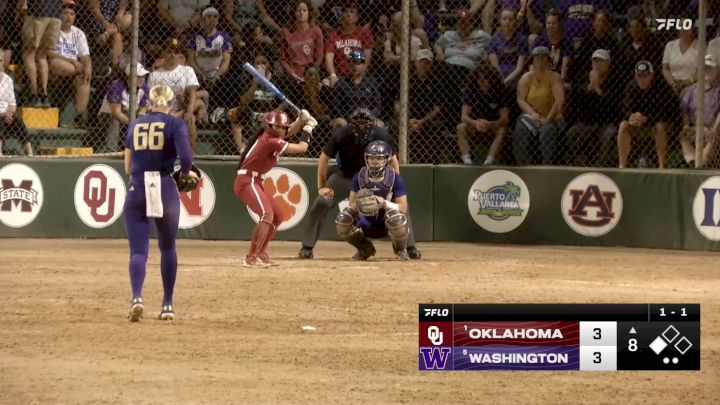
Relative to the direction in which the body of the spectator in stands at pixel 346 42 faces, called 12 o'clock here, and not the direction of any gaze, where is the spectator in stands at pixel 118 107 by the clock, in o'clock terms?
the spectator in stands at pixel 118 107 is roughly at 3 o'clock from the spectator in stands at pixel 346 42.

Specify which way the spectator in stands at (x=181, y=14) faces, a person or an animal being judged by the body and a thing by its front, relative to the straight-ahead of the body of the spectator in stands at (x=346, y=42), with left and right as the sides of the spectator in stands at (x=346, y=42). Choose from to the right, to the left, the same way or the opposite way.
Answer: the same way

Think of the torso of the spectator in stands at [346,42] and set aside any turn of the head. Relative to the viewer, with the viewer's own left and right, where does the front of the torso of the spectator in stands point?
facing the viewer

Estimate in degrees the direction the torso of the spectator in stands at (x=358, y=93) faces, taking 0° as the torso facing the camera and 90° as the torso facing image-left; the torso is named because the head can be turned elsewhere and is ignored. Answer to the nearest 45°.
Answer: approximately 0°

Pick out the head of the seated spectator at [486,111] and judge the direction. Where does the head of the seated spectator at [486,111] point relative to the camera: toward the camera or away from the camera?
toward the camera

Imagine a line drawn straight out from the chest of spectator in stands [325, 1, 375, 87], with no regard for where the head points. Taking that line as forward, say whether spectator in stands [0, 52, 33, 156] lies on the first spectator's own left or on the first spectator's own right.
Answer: on the first spectator's own right

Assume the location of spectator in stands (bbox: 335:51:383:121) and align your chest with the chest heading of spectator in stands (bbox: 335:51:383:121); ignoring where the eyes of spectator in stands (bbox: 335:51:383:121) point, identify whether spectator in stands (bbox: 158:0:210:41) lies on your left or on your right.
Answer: on your right

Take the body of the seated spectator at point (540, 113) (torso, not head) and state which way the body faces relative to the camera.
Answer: toward the camera

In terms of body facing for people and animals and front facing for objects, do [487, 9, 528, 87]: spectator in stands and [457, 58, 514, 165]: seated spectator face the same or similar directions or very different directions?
same or similar directions

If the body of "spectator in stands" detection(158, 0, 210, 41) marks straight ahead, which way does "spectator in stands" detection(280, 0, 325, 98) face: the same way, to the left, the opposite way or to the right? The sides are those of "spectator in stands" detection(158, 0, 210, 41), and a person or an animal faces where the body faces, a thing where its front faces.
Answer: the same way

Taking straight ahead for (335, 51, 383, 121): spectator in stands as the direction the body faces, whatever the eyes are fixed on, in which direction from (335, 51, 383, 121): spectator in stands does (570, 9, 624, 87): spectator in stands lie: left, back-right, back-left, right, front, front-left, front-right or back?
left

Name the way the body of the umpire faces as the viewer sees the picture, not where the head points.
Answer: toward the camera
